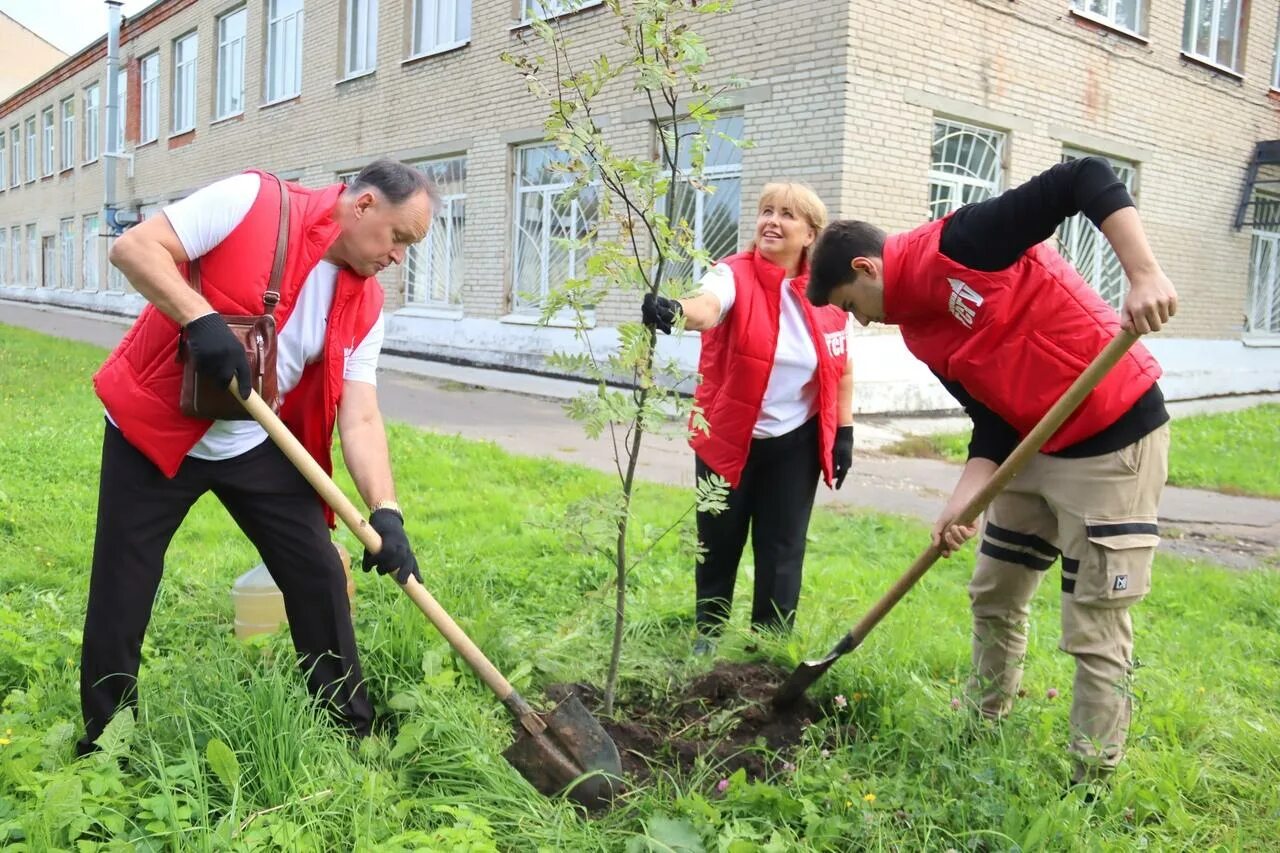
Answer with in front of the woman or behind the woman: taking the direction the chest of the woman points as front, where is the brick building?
behind

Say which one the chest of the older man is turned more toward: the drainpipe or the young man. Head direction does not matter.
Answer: the young man

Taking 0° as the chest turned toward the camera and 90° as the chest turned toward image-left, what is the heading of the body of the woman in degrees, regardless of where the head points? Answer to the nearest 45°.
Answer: approximately 0°

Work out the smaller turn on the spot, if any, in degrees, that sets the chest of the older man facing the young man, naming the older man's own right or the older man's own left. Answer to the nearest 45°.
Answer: approximately 45° to the older man's own left

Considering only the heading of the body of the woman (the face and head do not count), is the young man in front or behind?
in front

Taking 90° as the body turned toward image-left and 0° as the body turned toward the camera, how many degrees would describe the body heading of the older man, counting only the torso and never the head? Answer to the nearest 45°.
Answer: approximately 315°

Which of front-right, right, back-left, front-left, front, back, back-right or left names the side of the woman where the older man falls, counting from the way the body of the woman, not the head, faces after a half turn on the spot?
back-left

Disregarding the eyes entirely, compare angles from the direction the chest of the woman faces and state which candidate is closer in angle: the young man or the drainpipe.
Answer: the young man

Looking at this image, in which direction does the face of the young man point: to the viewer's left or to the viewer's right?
to the viewer's left

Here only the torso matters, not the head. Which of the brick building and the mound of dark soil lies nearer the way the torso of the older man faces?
the mound of dark soil

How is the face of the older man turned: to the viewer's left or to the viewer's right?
to the viewer's right
